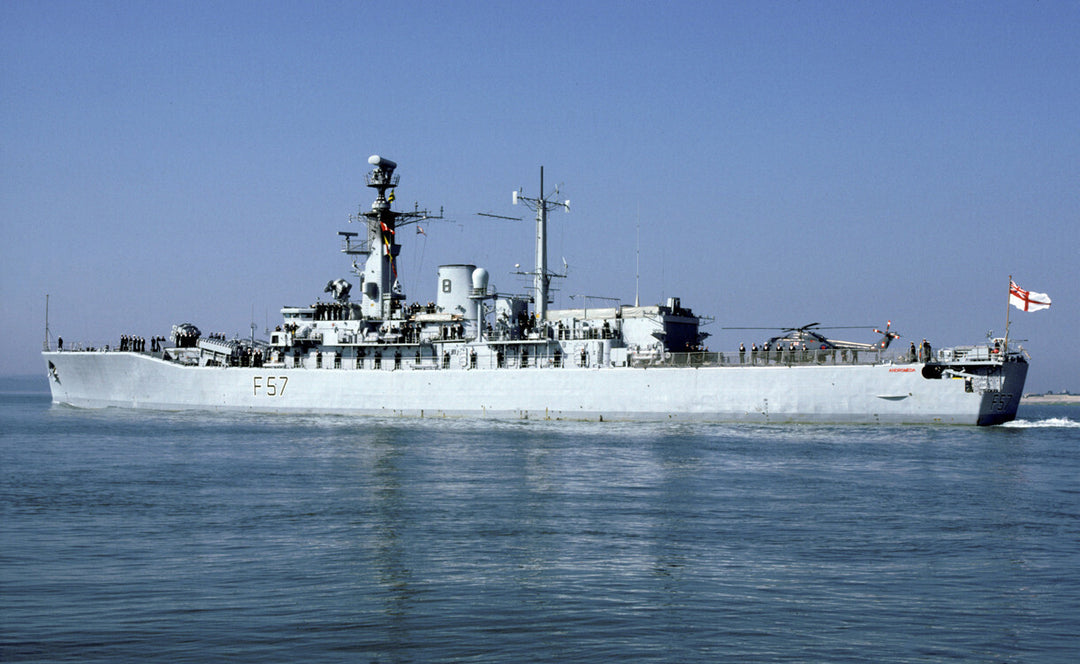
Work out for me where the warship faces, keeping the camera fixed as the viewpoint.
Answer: facing away from the viewer and to the left of the viewer
